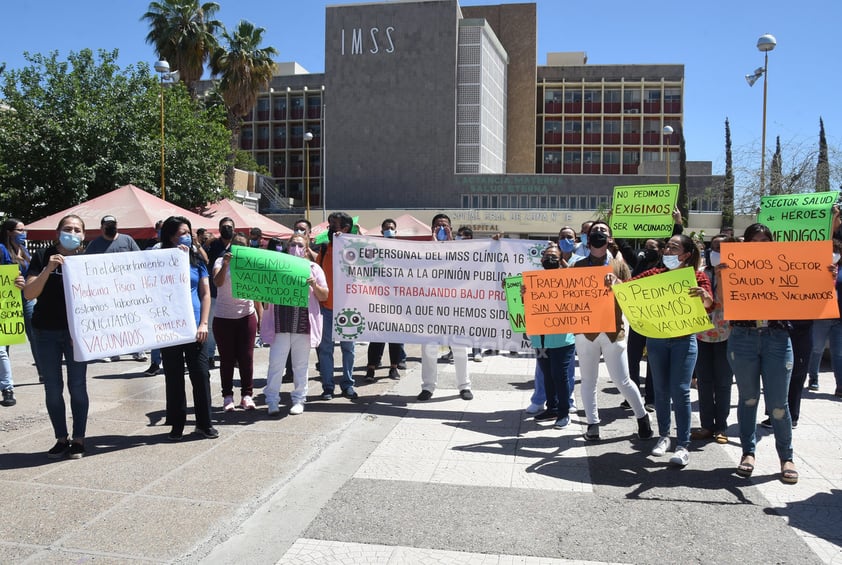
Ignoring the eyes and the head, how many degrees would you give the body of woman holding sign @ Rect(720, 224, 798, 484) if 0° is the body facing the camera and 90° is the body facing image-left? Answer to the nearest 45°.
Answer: approximately 0°

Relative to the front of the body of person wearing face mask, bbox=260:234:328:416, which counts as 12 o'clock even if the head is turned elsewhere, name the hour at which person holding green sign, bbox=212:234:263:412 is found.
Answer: person holding green sign, bbox=212:234:263:412 is roughly at 4 o'clock from person wearing face mask, bbox=260:234:328:416.

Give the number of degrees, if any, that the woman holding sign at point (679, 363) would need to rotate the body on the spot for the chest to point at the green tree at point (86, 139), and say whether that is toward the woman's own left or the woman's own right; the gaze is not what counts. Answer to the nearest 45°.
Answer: approximately 90° to the woman's own right

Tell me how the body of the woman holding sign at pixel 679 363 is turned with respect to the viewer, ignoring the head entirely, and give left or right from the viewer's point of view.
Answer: facing the viewer and to the left of the viewer

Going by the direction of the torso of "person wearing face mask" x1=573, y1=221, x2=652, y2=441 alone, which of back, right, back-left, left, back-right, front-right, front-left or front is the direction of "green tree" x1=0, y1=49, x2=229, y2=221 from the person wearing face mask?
back-right

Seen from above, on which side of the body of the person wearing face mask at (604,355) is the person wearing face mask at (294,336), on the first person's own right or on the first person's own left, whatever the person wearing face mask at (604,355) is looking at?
on the first person's own right

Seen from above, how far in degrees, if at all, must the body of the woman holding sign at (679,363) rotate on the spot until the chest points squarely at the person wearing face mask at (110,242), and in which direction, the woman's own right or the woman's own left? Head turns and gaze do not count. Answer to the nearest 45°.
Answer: approximately 45° to the woman's own right
